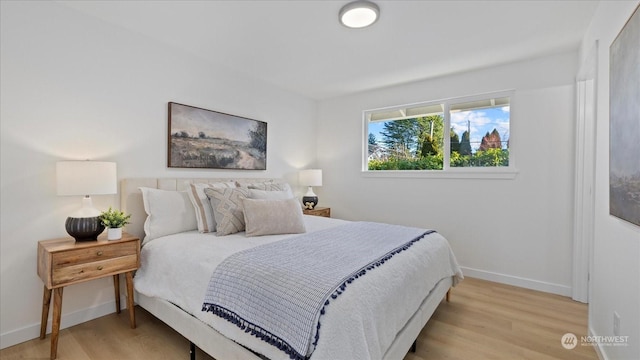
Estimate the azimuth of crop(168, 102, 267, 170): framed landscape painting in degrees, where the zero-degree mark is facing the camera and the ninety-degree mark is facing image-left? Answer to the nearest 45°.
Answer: approximately 315°

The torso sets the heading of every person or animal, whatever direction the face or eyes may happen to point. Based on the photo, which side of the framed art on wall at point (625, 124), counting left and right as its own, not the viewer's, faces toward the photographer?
left

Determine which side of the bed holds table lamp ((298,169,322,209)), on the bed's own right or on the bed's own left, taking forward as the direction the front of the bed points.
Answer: on the bed's own left

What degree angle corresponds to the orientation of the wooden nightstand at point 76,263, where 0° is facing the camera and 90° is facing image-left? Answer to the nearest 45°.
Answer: approximately 315°

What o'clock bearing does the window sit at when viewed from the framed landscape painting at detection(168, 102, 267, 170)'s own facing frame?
The window is roughly at 11 o'clock from the framed landscape painting.

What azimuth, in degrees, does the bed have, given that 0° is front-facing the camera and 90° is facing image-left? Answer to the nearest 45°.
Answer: approximately 315°
